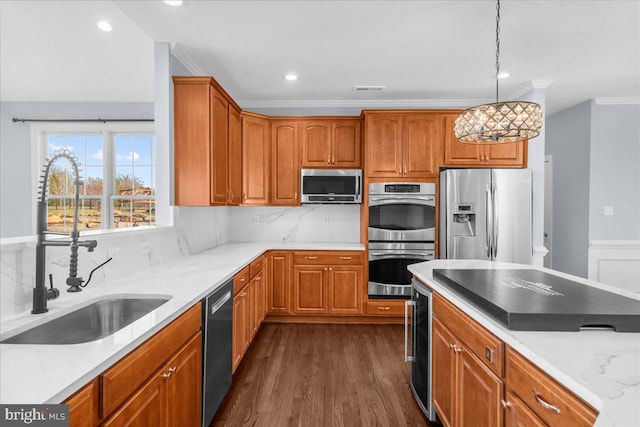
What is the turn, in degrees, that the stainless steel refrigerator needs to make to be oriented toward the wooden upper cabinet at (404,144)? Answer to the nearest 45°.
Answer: approximately 90° to its right

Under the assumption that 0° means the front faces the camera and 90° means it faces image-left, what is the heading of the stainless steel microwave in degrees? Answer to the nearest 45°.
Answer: approximately 0°

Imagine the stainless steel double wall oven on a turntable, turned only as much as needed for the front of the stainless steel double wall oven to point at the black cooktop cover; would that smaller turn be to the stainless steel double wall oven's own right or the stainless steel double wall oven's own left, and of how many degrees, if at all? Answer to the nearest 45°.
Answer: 0° — it already faces it

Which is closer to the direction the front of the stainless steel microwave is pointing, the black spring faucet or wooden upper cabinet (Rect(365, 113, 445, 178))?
the black spring faucet

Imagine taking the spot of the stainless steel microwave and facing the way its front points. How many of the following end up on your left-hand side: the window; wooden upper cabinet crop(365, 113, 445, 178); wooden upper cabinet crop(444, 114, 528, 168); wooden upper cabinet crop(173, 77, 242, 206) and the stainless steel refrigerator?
3

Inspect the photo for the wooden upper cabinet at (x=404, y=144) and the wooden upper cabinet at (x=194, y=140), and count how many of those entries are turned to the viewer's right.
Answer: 1

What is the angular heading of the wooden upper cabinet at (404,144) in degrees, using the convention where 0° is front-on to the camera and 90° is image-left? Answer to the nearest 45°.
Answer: approximately 0°

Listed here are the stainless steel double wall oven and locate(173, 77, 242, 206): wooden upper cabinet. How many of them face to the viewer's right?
1

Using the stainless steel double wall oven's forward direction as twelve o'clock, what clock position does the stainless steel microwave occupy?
The stainless steel microwave is roughly at 3 o'clock from the stainless steel double wall oven.

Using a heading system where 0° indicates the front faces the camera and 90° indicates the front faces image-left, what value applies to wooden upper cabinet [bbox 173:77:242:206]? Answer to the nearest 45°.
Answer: approximately 270°
